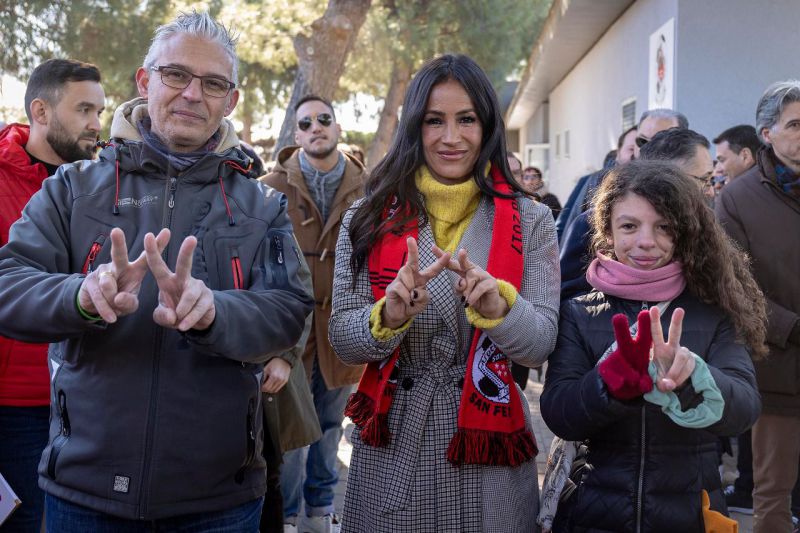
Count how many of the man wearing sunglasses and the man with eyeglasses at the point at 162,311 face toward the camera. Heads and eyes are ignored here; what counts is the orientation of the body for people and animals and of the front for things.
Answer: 2

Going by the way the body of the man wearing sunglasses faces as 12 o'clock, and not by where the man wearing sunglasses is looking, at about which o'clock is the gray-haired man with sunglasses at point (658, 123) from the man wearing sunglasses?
The gray-haired man with sunglasses is roughly at 9 o'clock from the man wearing sunglasses.

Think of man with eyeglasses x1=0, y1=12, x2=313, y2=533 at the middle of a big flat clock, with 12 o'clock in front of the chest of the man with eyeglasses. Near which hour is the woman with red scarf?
The woman with red scarf is roughly at 9 o'clock from the man with eyeglasses.

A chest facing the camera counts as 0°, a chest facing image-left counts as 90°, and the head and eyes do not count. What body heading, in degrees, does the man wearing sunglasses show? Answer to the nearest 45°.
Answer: approximately 0°

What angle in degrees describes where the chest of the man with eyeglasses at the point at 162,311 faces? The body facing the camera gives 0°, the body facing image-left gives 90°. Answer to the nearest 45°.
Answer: approximately 0°

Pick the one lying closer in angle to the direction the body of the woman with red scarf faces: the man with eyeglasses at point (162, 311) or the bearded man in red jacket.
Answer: the man with eyeglasses
